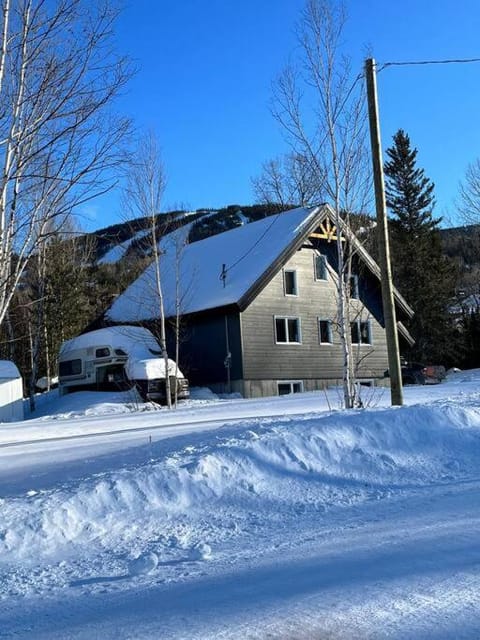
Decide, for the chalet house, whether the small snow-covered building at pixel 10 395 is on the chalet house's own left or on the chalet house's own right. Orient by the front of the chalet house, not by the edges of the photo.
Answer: on the chalet house's own right

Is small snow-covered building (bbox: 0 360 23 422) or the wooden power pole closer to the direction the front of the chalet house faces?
the wooden power pole

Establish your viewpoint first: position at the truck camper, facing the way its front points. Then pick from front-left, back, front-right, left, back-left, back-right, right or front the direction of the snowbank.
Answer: front-right

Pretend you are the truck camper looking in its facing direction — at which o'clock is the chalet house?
The chalet house is roughly at 10 o'clock from the truck camper.

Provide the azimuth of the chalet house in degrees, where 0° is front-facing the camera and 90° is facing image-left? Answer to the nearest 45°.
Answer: approximately 315°

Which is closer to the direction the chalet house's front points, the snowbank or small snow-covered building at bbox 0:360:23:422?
the snowbank

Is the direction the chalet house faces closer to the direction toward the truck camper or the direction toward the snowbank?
the snowbank

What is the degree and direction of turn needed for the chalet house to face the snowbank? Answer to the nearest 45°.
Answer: approximately 45° to its right

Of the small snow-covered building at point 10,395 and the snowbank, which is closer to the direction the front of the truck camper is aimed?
the snowbank

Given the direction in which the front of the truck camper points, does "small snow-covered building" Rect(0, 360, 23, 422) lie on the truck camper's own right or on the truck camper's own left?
on the truck camper's own right
